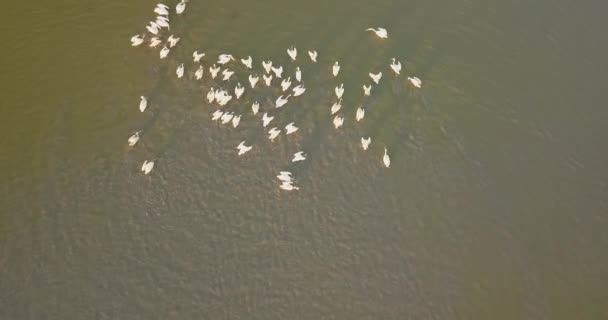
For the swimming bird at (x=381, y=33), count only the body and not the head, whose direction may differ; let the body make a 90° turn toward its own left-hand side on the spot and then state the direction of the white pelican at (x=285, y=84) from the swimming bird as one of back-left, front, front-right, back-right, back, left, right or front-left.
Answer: front-right

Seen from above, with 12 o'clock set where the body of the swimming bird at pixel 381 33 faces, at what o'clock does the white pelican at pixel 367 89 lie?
The white pelican is roughly at 9 o'clock from the swimming bird.

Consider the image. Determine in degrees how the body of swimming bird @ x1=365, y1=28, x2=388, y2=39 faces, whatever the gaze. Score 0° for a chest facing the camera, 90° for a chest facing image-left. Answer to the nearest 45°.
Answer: approximately 90°

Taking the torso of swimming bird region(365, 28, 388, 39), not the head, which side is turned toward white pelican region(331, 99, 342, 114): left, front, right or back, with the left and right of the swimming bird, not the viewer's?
left
